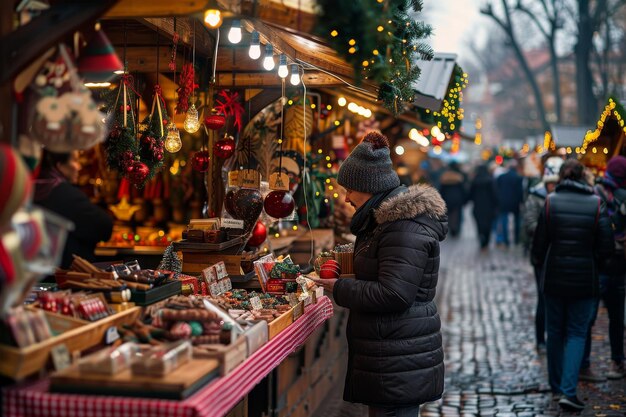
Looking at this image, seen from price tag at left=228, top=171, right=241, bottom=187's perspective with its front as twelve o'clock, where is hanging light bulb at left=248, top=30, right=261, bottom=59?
The hanging light bulb is roughly at 12 o'clock from the price tag.

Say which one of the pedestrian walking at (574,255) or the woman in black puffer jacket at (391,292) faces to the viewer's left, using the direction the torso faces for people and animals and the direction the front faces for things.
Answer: the woman in black puffer jacket

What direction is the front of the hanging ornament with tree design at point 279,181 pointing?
toward the camera

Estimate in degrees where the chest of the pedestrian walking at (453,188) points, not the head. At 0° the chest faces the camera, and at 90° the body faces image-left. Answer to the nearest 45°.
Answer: approximately 180°

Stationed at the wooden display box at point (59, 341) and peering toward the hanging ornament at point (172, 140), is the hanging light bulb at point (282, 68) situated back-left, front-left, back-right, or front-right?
front-right

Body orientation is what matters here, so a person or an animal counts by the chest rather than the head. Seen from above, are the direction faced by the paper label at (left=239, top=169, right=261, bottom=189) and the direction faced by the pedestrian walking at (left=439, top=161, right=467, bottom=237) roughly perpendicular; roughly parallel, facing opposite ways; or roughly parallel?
roughly parallel, facing opposite ways

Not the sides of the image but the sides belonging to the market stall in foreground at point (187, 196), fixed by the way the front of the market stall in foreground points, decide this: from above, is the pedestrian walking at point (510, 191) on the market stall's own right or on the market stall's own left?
on the market stall's own left

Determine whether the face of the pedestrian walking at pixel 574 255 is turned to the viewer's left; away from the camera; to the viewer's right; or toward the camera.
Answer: away from the camera

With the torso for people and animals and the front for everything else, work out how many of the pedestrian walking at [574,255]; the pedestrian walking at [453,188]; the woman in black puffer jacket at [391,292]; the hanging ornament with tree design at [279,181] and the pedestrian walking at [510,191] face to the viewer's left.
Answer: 1

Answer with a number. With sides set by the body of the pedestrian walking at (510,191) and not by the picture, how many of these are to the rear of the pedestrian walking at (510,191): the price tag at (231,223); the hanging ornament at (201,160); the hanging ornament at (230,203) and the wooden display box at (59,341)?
4

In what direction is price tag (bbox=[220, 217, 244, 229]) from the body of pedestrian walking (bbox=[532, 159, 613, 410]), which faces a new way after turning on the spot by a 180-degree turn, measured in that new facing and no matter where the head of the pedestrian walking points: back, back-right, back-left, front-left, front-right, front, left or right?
front-right

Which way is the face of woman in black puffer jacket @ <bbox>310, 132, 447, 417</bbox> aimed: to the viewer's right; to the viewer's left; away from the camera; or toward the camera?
to the viewer's left

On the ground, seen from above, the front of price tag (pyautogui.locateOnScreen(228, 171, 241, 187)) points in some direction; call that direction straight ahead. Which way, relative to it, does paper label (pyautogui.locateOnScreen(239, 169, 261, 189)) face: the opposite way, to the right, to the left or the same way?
the same way

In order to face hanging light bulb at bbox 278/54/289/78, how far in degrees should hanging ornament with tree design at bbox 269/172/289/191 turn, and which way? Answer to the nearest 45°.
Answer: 0° — it already faces it

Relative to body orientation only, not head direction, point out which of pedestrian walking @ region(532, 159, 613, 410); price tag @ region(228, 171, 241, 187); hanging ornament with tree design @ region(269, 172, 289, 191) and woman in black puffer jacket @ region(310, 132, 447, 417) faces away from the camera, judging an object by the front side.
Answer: the pedestrian walking

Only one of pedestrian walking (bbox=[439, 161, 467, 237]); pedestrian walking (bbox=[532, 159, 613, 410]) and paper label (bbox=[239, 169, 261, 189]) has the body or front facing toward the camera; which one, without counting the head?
the paper label

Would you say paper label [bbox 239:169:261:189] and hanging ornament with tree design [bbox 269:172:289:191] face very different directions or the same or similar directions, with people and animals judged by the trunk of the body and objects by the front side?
same or similar directions

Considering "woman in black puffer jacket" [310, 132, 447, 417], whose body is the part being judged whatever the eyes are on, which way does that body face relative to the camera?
to the viewer's left
